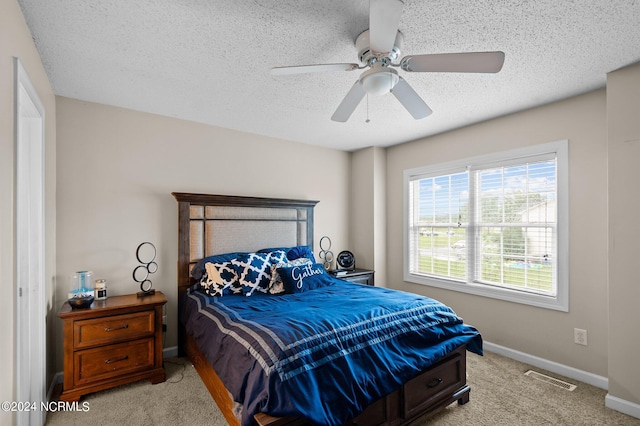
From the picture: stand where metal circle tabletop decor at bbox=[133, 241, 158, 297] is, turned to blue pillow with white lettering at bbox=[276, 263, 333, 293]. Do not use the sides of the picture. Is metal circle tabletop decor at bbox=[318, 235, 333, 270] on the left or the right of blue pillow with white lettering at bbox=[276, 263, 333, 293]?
left

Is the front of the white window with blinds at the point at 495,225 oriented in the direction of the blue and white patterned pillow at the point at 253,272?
yes

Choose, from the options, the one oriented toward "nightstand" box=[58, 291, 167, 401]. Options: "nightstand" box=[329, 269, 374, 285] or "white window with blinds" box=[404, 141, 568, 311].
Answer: the white window with blinds

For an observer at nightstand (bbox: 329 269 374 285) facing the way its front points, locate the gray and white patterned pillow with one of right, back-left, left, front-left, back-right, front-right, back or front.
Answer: right

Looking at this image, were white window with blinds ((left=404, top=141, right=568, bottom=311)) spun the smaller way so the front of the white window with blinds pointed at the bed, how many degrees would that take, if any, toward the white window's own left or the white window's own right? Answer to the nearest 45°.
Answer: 0° — it already faces it

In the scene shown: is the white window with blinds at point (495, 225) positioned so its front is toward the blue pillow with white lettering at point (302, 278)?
yes

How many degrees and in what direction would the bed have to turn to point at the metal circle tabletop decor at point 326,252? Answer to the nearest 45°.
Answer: approximately 135° to its left

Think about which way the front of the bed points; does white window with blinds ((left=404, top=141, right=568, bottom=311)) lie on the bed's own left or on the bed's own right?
on the bed's own left

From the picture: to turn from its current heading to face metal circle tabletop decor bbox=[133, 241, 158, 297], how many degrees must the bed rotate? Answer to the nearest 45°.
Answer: approximately 180°

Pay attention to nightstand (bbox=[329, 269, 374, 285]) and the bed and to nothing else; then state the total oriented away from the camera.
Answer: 0

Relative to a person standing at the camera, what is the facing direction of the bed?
facing the viewer and to the right of the viewer

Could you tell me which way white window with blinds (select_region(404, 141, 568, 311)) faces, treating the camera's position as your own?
facing the viewer and to the left of the viewer
